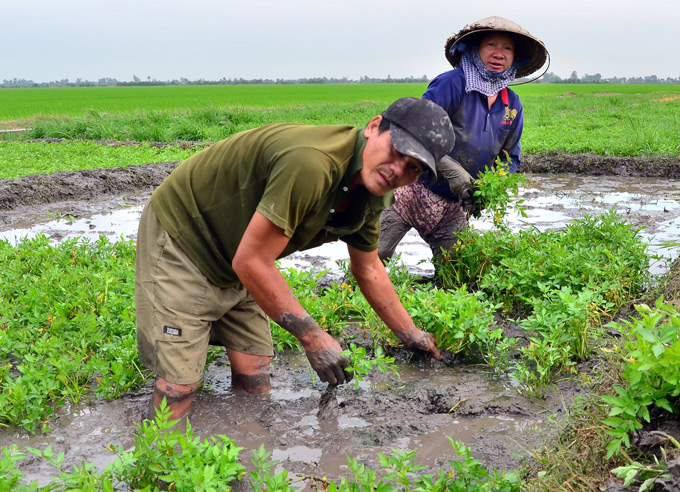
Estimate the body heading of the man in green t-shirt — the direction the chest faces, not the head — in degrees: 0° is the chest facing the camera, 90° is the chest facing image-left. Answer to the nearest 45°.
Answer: approximately 315°

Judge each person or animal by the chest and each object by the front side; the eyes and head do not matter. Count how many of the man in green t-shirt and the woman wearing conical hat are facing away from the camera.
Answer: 0

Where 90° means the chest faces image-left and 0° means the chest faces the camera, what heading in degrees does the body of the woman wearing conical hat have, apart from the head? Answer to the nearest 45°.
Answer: approximately 315°

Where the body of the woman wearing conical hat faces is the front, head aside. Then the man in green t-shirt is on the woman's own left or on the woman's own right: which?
on the woman's own right

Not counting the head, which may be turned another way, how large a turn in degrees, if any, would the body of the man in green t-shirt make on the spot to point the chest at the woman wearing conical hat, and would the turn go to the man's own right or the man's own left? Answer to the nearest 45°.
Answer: approximately 90° to the man's own left
